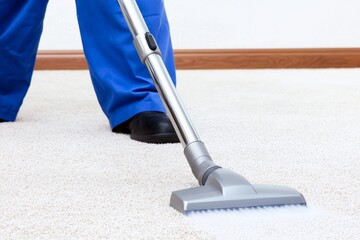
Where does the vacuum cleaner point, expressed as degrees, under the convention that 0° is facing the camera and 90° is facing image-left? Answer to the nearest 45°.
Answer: approximately 315°
